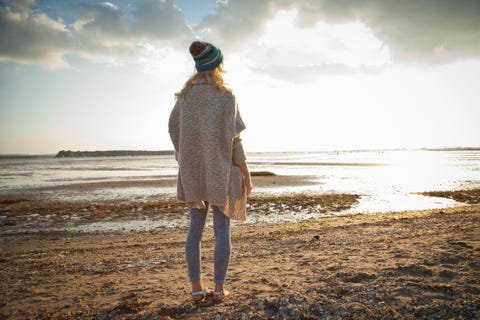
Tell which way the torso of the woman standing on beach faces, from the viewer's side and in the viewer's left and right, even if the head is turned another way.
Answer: facing away from the viewer and to the right of the viewer
